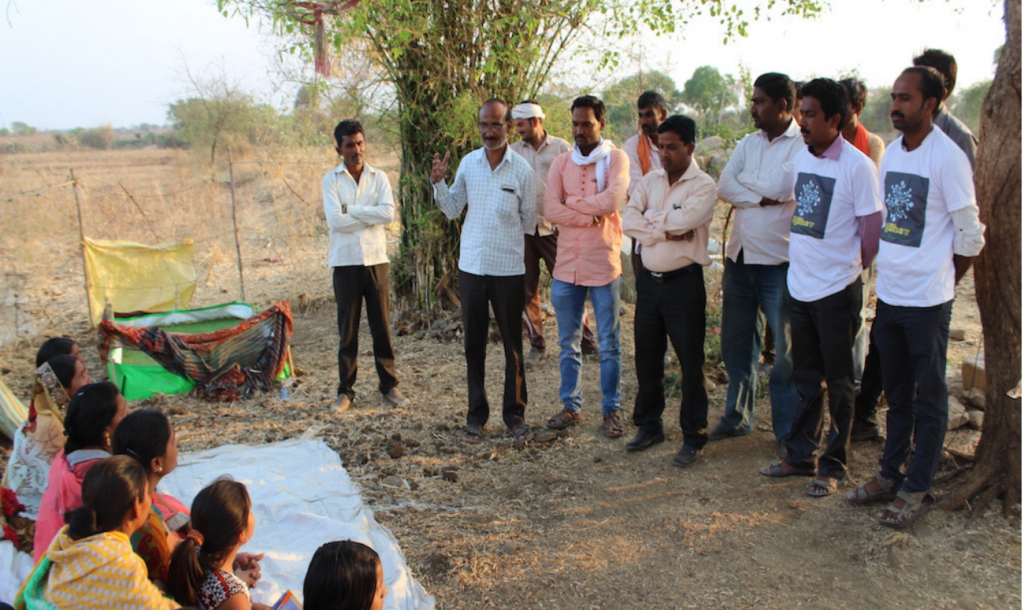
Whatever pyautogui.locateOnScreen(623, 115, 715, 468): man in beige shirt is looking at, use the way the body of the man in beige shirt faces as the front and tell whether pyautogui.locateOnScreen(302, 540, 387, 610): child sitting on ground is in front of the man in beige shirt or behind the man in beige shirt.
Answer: in front

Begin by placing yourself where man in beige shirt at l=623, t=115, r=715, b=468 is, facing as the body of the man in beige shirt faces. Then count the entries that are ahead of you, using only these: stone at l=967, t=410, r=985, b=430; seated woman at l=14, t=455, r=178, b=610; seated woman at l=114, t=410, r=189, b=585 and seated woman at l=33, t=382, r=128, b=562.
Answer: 3

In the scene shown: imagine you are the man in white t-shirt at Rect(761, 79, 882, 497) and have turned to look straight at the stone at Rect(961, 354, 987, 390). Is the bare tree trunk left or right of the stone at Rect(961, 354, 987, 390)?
right

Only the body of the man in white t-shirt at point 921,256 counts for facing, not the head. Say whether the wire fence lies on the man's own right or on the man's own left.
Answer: on the man's own right

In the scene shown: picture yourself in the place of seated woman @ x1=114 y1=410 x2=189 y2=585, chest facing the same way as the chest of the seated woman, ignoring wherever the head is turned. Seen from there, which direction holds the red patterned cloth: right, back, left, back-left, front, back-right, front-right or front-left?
front-left

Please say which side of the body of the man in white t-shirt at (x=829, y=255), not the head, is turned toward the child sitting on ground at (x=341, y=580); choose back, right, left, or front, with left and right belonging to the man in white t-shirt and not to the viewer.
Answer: front

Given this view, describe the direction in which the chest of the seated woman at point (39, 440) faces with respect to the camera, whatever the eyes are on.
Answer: to the viewer's right

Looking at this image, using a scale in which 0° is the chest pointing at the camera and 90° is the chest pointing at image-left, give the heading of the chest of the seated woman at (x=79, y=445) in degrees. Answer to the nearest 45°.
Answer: approximately 225°

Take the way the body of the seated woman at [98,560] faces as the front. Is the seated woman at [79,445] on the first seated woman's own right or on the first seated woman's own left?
on the first seated woman's own left

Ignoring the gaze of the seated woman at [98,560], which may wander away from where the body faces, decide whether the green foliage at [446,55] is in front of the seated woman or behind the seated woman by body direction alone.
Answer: in front

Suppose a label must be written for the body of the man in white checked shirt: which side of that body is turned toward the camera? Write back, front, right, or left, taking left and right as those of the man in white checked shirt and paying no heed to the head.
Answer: front
